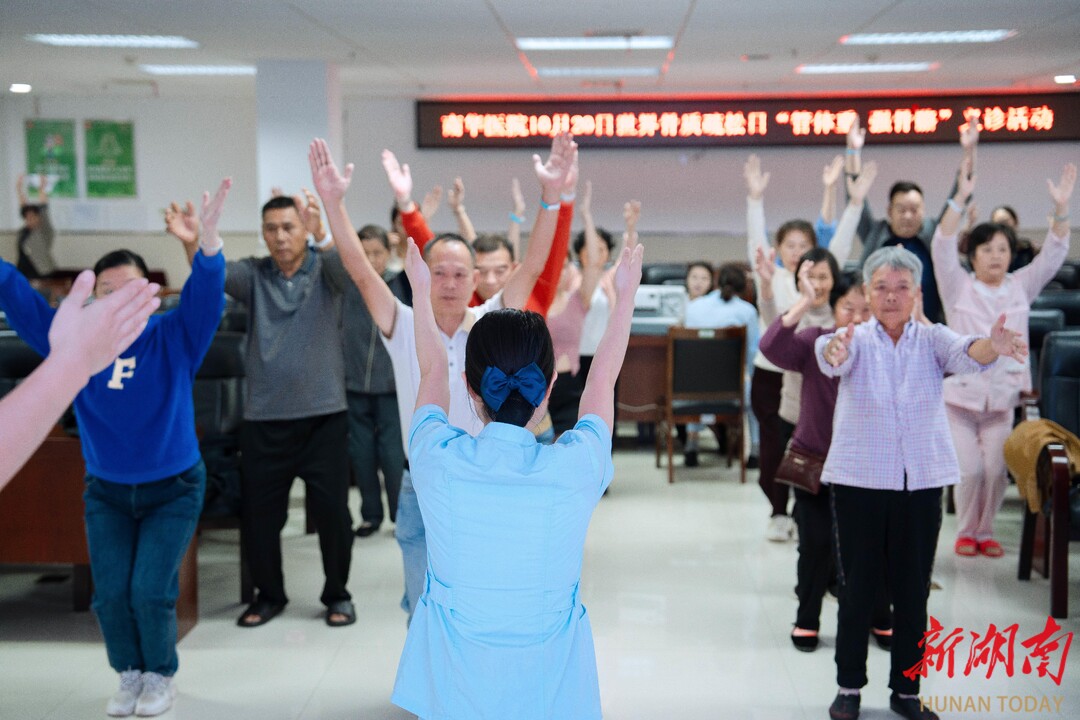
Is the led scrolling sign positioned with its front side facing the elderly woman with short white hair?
yes

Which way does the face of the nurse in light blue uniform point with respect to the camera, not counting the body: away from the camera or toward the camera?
away from the camera

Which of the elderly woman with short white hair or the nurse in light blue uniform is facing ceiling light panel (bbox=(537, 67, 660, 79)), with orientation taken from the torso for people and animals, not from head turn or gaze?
the nurse in light blue uniform

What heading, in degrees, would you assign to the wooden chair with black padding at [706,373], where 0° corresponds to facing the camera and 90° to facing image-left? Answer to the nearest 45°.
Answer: approximately 180°

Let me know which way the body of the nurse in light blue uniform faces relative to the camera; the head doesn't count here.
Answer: away from the camera

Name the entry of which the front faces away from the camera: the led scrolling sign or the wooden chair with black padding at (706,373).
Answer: the wooden chair with black padding

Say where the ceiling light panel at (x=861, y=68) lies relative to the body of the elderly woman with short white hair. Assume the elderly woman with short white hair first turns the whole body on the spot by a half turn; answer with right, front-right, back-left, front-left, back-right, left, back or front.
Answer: front

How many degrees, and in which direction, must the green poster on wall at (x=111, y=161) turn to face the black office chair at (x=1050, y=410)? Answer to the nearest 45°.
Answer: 0° — it already faces it

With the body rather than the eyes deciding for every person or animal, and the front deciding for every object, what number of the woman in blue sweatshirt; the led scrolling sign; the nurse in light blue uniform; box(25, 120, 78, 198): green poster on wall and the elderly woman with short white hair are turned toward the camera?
4
